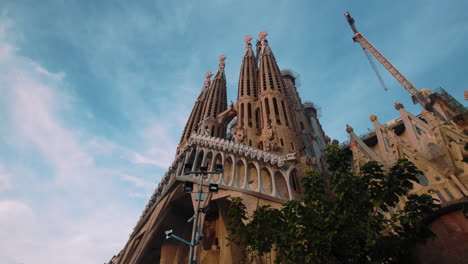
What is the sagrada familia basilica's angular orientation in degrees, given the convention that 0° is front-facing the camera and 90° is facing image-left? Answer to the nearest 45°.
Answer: approximately 45°
